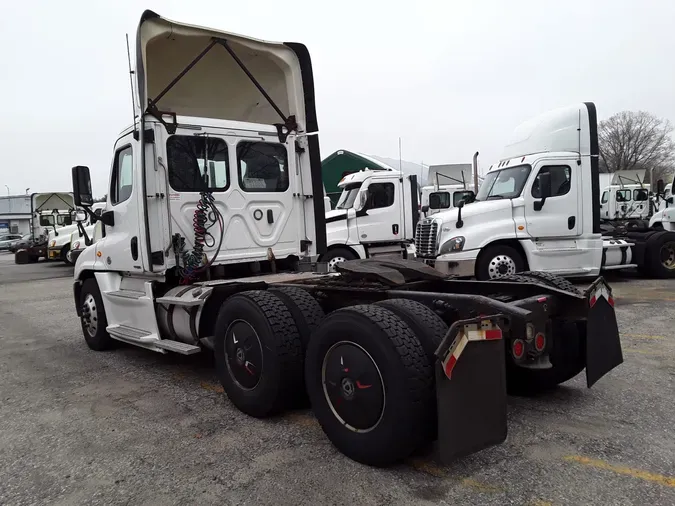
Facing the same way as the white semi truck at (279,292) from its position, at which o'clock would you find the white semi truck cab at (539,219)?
The white semi truck cab is roughly at 3 o'clock from the white semi truck.

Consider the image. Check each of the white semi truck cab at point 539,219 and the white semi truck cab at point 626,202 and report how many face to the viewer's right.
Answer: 0

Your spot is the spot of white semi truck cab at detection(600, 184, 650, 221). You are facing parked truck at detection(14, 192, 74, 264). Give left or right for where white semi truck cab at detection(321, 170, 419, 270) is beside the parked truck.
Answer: left

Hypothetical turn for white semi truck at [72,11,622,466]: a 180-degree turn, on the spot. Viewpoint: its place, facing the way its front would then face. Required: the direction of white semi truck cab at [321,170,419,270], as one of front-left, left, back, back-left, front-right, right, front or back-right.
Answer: back-left

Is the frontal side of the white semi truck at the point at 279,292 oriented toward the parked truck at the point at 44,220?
yes

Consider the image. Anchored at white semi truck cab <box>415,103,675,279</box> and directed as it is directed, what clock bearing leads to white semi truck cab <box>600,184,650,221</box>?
white semi truck cab <box>600,184,650,221</box> is roughly at 5 o'clock from white semi truck cab <box>415,103,675,279</box>.

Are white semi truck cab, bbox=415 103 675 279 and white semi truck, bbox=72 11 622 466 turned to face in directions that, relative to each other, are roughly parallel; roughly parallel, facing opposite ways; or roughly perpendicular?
roughly perpendicular

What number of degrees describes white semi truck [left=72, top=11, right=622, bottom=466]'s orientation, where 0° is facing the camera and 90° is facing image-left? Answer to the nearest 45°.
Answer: approximately 135°

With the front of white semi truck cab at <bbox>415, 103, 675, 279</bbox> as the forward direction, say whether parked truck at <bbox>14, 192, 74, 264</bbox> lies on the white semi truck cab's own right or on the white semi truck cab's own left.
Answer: on the white semi truck cab's own right

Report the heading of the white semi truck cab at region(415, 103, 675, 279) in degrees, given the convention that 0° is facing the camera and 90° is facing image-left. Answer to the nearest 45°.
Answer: approximately 45°

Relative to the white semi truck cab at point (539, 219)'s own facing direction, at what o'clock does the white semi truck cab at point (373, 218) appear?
the white semi truck cab at point (373, 218) is roughly at 2 o'clock from the white semi truck cab at point (539, 219).
